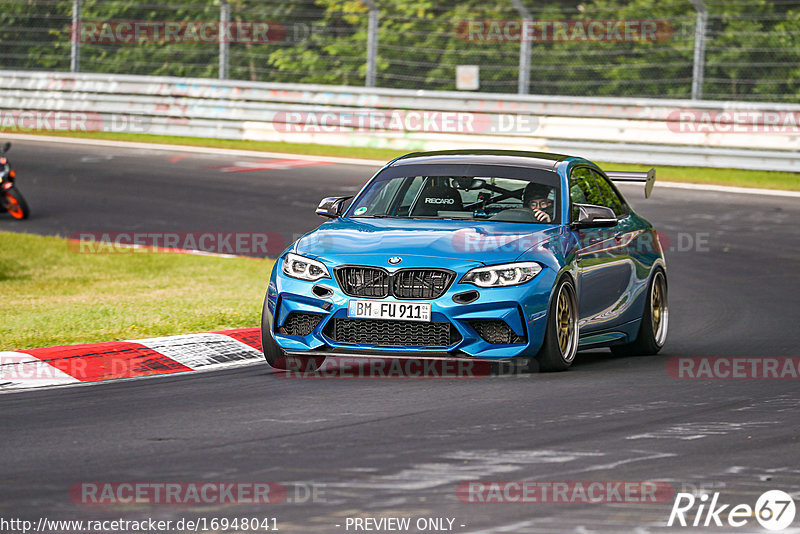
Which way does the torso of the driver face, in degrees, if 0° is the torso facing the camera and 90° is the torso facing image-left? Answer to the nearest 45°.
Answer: approximately 0°

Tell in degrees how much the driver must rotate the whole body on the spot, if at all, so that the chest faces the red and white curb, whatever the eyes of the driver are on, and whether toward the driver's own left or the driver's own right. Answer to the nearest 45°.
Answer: approximately 90° to the driver's own right

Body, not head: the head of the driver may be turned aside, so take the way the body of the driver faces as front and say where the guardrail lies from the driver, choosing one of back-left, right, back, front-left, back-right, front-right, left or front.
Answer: back
